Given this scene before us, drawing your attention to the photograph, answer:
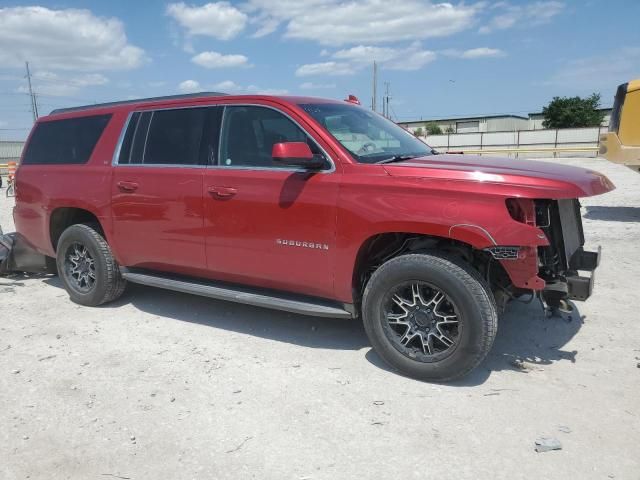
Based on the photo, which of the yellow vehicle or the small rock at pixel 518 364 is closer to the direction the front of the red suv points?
the small rock

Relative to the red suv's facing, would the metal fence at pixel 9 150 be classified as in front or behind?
behind

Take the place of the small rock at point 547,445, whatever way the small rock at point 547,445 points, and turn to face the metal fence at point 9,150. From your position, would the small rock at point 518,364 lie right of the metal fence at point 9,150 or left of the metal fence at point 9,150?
right

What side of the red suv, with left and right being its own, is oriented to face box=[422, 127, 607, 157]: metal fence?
left

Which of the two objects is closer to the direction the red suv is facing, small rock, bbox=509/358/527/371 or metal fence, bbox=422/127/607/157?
the small rock

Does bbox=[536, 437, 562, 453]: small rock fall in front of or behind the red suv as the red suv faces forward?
in front

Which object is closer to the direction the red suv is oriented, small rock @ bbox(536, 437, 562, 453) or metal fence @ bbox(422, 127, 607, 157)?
the small rock

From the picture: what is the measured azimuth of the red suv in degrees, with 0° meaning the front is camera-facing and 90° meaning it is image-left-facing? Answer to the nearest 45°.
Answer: approximately 315°

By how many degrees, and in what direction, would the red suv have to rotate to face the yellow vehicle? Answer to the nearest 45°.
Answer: approximately 90° to its left
